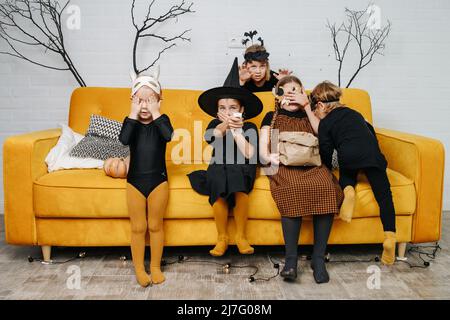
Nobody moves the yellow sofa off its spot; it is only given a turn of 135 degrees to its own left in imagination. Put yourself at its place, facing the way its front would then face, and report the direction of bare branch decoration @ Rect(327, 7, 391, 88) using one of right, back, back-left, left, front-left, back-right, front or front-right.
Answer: front

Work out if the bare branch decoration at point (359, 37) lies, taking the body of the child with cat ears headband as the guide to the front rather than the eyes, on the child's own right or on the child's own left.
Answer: on the child's own left

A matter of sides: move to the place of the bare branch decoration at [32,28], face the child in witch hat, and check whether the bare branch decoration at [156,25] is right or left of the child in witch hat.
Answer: left

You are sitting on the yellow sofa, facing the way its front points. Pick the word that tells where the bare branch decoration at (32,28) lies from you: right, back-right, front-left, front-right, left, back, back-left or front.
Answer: back-right
